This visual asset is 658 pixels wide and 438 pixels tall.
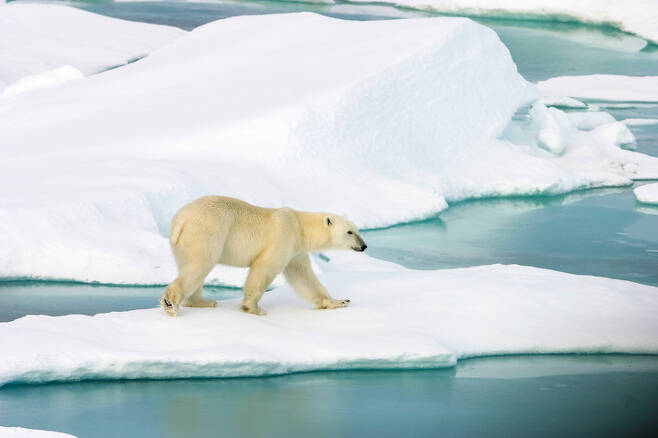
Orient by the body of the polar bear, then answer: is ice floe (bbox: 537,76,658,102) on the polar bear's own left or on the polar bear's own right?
on the polar bear's own left

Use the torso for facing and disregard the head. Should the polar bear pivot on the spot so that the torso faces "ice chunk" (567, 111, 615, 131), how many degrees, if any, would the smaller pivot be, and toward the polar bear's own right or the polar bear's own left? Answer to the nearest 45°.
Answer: approximately 45° to the polar bear's own left

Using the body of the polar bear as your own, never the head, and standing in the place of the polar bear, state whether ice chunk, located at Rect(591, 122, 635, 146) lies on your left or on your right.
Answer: on your left

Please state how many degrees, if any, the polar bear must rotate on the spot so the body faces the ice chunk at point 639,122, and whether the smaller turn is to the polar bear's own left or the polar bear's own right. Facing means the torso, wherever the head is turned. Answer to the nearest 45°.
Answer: approximately 45° to the polar bear's own left

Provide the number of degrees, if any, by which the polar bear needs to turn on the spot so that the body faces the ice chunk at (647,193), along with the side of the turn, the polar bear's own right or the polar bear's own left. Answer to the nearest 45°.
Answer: approximately 45° to the polar bear's own left

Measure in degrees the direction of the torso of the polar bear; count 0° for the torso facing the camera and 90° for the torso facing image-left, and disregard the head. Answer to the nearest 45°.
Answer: approximately 270°

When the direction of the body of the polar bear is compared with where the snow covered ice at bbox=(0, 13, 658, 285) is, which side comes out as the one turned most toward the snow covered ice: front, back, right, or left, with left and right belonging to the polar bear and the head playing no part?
left

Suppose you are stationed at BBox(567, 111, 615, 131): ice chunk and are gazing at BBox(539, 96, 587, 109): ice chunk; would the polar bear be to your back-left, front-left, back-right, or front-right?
back-left

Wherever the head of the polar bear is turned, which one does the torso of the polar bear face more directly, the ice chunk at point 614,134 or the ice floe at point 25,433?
the ice chunk
